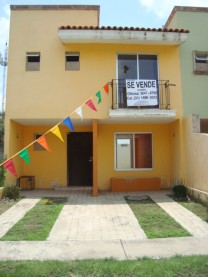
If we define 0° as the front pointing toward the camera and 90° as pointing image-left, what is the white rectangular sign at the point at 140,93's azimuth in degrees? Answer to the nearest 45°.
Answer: approximately 0°

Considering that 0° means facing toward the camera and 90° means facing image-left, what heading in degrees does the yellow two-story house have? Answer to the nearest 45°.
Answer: approximately 0°
